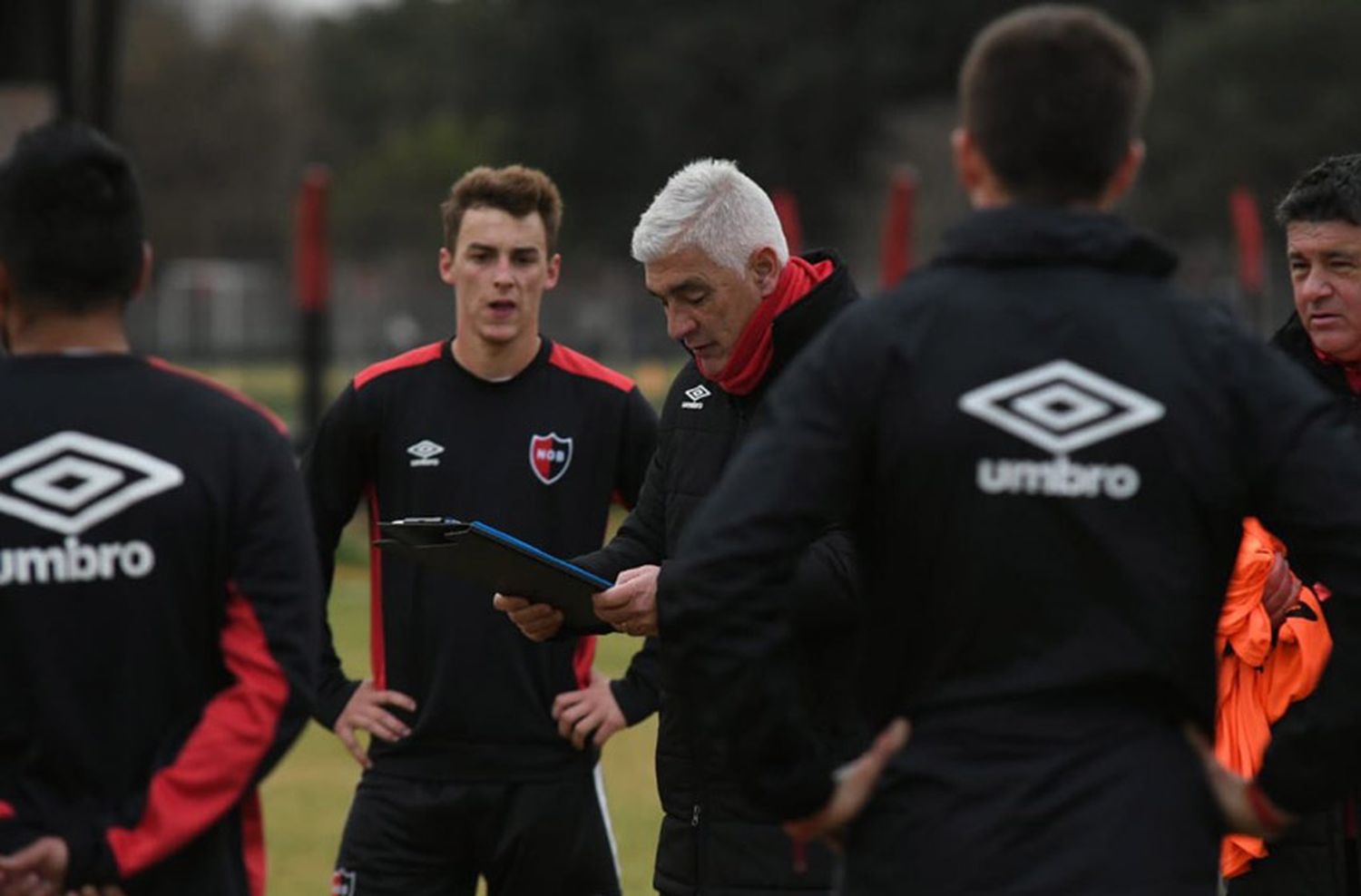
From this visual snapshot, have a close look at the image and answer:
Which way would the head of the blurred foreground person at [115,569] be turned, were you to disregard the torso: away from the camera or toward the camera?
away from the camera

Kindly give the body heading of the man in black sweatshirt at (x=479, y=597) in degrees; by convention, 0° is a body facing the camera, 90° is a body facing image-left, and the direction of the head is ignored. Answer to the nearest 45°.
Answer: approximately 0°

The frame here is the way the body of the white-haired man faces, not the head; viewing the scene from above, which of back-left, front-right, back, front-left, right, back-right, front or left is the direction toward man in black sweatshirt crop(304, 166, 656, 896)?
right

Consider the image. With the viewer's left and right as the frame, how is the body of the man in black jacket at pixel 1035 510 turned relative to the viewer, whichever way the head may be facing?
facing away from the viewer

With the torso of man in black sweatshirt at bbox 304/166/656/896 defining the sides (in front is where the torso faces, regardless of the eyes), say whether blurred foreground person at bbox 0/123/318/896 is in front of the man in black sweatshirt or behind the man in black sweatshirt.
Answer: in front

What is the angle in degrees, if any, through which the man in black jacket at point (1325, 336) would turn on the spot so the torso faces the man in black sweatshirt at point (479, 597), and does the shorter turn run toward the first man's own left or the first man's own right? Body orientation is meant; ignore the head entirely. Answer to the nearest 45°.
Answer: approximately 45° to the first man's own right

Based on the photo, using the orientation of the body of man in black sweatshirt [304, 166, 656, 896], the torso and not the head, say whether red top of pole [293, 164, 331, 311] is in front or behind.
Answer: behind

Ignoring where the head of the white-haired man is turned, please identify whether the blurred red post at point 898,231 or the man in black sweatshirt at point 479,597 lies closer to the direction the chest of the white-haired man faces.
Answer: the man in black sweatshirt

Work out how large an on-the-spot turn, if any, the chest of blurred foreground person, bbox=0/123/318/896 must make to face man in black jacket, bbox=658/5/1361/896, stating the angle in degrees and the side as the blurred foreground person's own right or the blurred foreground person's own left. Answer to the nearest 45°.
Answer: approximately 135° to the blurred foreground person's own right
